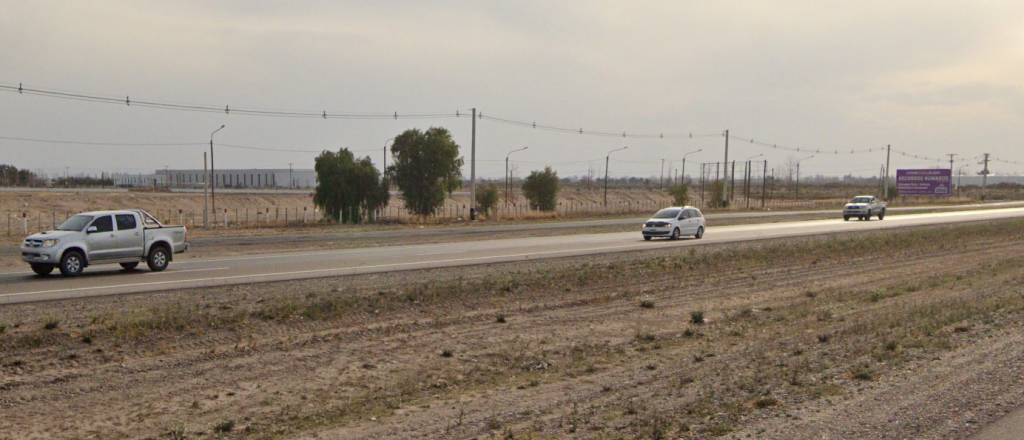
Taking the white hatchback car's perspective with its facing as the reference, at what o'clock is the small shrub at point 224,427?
The small shrub is roughly at 11 o'clock from the white hatchback car.

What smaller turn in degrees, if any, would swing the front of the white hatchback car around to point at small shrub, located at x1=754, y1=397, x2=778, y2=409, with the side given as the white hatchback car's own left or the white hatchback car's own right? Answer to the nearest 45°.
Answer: approximately 45° to the white hatchback car's own left

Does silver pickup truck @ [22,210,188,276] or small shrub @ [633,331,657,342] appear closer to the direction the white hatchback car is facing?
the silver pickup truck

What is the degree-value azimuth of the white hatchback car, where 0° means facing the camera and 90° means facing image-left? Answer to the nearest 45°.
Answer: approximately 45°

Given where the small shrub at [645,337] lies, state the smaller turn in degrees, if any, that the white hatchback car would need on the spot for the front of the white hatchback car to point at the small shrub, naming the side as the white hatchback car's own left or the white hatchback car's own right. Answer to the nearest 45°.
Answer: approximately 45° to the white hatchback car's own left

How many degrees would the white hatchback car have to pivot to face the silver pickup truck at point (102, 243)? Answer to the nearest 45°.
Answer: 0° — it already faces it

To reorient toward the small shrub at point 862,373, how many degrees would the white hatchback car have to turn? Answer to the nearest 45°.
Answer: approximately 45° to its left

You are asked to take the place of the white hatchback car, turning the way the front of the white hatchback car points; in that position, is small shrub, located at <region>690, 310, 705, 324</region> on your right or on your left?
on your left
